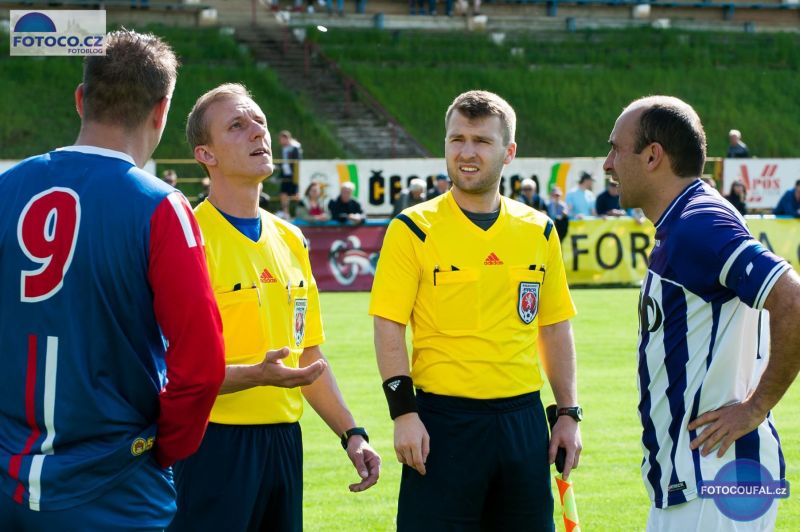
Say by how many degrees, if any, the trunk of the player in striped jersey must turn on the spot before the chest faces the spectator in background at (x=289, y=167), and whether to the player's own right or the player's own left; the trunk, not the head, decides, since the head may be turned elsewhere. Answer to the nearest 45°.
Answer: approximately 45° to the player's own right

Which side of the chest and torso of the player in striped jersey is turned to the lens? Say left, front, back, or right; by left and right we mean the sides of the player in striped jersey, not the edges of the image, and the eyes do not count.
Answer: left

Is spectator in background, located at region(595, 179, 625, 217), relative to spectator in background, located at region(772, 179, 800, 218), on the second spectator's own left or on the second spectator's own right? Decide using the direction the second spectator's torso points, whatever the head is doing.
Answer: on the second spectator's own right

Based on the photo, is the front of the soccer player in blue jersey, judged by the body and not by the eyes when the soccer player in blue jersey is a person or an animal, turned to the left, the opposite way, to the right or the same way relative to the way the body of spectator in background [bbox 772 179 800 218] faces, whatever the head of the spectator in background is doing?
the opposite way

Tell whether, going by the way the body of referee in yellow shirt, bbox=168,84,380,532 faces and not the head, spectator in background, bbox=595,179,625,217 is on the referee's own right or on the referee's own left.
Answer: on the referee's own left

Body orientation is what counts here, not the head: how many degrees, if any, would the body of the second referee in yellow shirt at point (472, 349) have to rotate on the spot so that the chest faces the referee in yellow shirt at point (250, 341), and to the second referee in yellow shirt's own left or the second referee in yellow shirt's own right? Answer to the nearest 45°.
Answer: approximately 90° to the second referee in yellow shirt's own right

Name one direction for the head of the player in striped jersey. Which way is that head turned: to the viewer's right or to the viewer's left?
to the viewer's left

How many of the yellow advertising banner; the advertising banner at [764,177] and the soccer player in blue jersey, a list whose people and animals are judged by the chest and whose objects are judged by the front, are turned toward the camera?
2

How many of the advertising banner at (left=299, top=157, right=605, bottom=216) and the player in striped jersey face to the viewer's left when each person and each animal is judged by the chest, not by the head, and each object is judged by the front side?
1

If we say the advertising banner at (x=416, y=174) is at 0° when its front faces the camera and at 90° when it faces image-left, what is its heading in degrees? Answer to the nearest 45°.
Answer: approximately 0°

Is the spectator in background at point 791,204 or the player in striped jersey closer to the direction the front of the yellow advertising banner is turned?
the player in striped jersey

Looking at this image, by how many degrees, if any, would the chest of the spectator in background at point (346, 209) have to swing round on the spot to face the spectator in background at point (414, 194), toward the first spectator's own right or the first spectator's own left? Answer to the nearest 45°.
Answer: approximately 45° to the first spectator's own left
